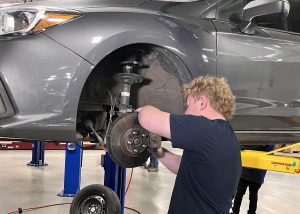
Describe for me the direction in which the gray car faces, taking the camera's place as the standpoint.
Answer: facing to the left of the viewer

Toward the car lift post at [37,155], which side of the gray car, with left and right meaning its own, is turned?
right
